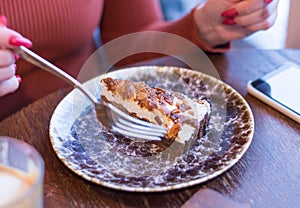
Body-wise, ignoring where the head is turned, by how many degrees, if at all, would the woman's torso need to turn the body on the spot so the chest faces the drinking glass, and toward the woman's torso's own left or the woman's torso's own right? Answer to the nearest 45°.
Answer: approximately 45° to the woman's torso's own right

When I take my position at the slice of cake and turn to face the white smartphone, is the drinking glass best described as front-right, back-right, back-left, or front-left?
back-right

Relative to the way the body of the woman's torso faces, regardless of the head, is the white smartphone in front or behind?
in front

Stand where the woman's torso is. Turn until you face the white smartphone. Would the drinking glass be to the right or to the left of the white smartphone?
right

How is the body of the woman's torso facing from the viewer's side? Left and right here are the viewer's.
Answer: facing the viewer and to the right of the viewer
